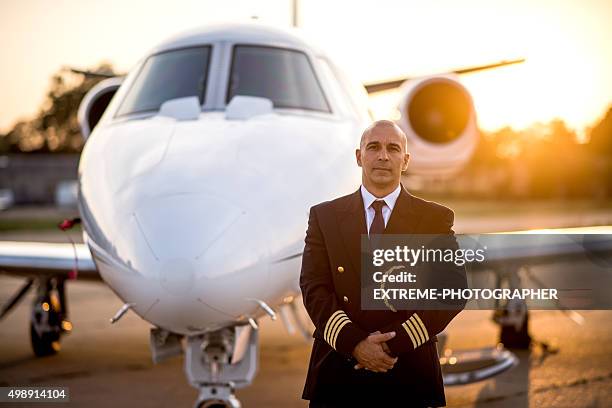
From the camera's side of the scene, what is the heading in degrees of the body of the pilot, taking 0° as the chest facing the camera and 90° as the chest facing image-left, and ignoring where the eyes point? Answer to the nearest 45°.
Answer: approximately 0°

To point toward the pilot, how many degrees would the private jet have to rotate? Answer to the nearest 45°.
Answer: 0° — it already faces them

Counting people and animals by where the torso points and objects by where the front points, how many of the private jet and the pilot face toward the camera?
2

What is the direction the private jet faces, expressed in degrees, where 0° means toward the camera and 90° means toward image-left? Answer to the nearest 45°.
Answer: approximately 0°

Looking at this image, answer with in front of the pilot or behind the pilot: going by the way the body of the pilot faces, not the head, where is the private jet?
behind
